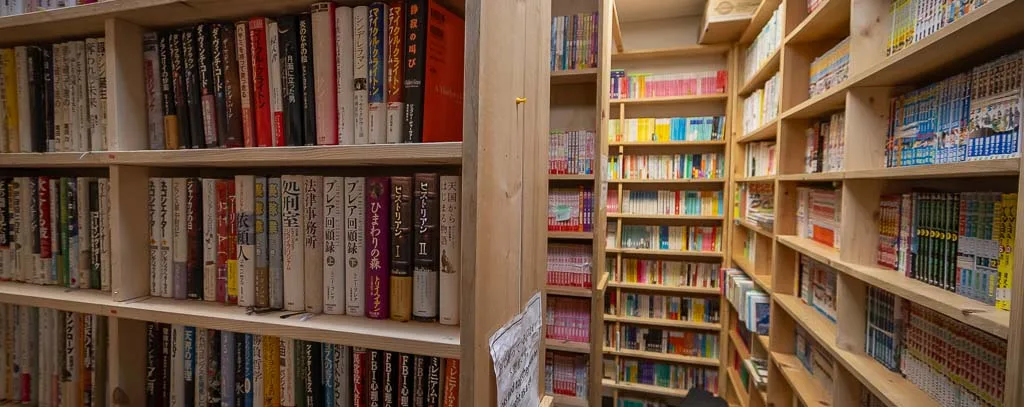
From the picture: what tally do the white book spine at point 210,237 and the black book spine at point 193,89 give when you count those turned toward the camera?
2

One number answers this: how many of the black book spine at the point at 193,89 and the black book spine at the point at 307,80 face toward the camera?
2

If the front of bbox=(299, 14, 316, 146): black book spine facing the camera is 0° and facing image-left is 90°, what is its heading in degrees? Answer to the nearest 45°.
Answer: approximately 0°

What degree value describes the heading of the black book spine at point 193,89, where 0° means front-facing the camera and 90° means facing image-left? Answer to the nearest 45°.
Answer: approximately 0°
